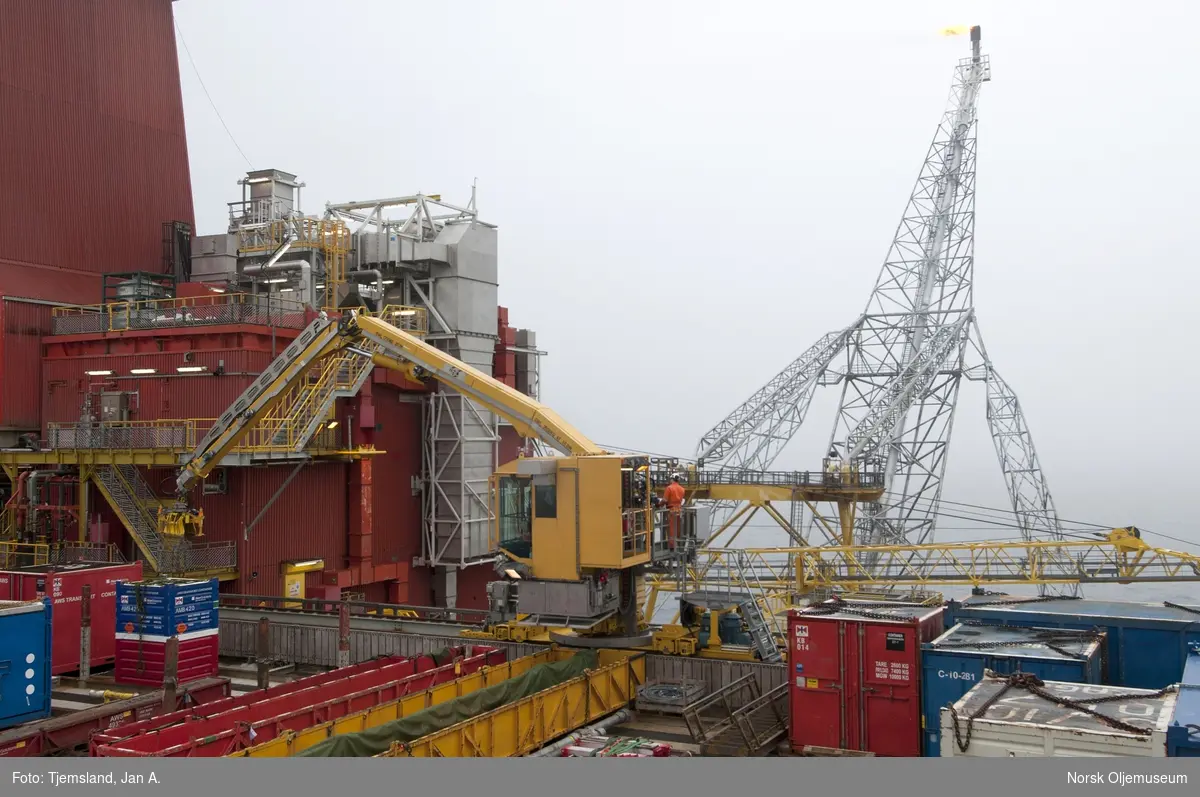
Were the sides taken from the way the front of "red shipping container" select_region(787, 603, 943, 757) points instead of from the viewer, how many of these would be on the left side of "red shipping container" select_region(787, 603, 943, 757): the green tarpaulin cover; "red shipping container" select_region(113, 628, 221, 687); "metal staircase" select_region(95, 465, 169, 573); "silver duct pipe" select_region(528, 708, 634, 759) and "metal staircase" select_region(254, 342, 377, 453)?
0

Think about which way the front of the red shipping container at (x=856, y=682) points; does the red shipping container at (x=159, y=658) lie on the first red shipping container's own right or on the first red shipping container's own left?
on the first red shipping container's own right

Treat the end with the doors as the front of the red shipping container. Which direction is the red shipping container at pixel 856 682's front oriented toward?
toward the camera

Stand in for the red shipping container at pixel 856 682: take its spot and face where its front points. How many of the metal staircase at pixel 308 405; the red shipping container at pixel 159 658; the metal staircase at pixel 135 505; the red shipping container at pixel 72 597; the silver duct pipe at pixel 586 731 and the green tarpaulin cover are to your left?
0

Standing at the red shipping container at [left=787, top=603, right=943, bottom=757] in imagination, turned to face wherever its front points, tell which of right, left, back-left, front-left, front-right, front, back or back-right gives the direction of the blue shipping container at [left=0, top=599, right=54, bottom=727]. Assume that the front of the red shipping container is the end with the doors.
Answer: right

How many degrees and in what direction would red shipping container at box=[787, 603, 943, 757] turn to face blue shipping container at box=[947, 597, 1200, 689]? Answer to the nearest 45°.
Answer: approximately 90° to its left

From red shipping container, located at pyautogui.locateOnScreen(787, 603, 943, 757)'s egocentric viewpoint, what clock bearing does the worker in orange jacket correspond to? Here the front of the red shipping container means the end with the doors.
The worker in orange jacket is roughly at 5 o'clock from the red shipping container.

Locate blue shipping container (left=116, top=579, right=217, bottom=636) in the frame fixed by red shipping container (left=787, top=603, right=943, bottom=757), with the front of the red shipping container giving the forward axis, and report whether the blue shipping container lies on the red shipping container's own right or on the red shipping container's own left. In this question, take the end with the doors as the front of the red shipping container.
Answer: on the red shipping container's own right

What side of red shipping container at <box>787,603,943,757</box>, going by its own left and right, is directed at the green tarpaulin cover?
right

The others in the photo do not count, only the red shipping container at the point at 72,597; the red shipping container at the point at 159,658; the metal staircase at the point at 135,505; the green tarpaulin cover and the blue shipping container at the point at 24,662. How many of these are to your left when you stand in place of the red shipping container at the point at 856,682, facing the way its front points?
0

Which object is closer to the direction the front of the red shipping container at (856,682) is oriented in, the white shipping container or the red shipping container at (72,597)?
the white shipping container

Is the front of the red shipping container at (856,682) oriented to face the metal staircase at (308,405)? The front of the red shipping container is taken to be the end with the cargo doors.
no

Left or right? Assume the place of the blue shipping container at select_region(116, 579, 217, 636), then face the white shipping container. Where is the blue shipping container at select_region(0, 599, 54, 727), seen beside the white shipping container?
right

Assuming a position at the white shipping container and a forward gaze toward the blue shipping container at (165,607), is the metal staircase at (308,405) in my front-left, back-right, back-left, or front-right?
front-right

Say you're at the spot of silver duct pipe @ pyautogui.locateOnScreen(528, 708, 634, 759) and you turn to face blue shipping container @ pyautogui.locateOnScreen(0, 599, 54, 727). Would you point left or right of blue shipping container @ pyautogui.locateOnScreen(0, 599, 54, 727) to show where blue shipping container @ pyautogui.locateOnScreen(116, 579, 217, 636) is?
right

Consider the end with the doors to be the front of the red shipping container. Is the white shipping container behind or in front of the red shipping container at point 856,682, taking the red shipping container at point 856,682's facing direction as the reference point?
in front
